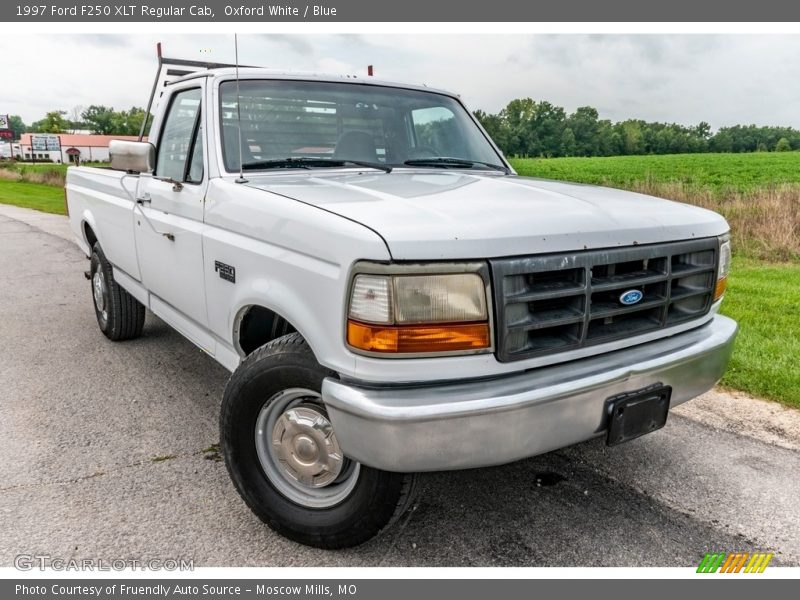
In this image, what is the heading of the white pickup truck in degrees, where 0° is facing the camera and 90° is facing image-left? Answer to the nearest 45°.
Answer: approximately 315°
